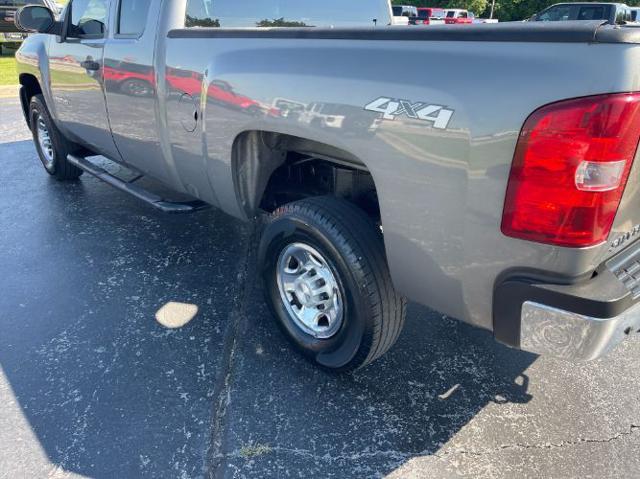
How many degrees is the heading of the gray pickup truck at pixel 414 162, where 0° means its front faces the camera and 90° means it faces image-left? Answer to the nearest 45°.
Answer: approximately 135°

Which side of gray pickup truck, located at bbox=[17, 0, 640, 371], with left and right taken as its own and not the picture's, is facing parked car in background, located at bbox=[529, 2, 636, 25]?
right
